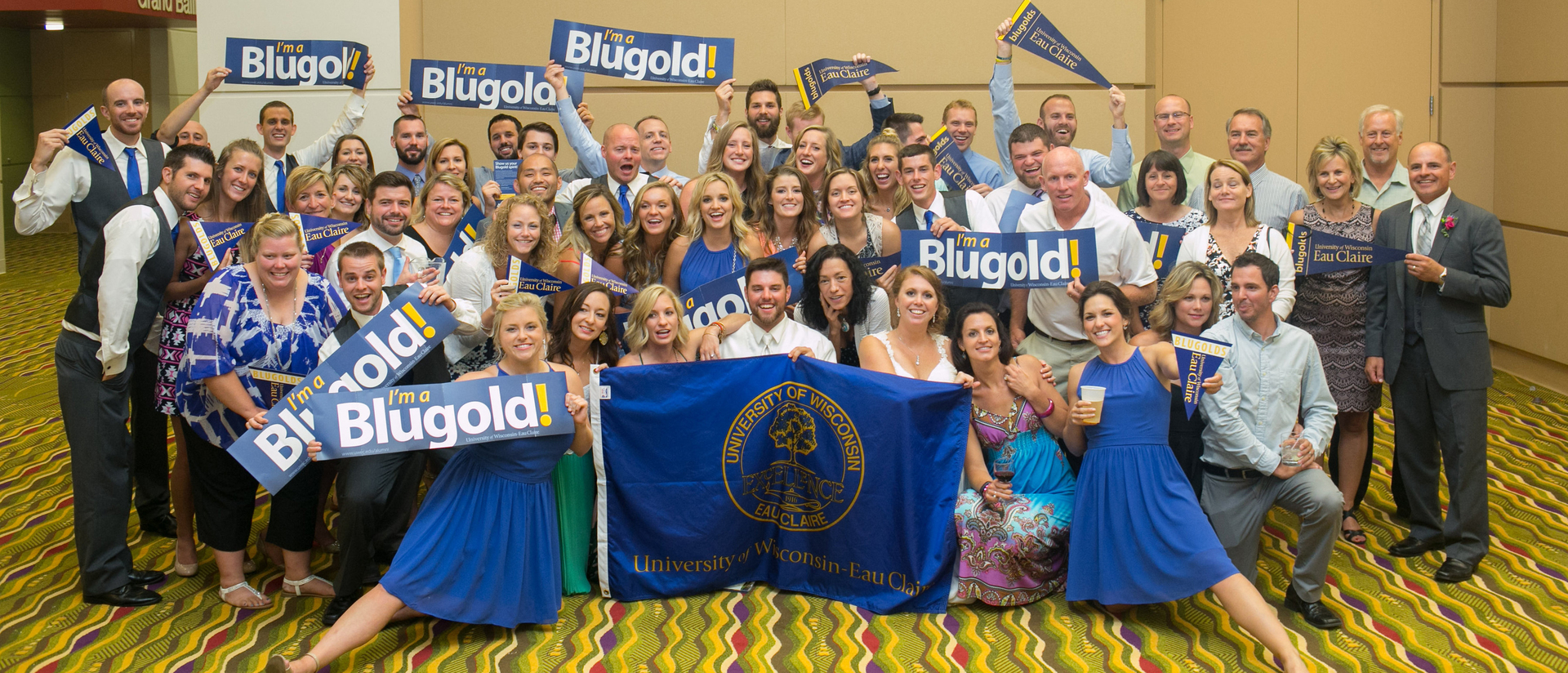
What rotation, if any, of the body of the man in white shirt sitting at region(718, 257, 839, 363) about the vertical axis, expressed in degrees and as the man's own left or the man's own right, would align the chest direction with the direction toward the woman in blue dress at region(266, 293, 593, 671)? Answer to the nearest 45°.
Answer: approximately 45° to the man's own right

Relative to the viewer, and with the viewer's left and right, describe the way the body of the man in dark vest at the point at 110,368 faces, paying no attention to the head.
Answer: facing to the right of the viewer

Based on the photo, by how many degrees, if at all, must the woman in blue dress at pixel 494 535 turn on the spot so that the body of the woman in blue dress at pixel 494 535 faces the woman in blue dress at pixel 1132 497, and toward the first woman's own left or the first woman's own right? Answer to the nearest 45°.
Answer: approximately 90° to the first woman's own left

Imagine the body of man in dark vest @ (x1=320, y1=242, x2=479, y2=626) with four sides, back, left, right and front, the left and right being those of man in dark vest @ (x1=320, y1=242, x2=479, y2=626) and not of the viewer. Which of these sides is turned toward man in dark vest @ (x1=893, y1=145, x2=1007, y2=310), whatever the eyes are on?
left

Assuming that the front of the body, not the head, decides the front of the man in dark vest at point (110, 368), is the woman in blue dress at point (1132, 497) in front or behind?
in front

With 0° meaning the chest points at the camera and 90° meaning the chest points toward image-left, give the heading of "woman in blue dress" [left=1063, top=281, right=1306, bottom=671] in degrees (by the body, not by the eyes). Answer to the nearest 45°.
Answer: approximately 0°

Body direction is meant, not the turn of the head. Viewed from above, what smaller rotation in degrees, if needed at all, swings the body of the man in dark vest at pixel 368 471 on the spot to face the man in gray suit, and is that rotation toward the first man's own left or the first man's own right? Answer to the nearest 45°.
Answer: approximately 90° to the first man's own left

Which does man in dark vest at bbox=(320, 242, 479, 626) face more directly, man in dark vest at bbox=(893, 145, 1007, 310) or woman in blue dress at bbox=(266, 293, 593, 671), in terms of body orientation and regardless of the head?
the woman in blue dress
